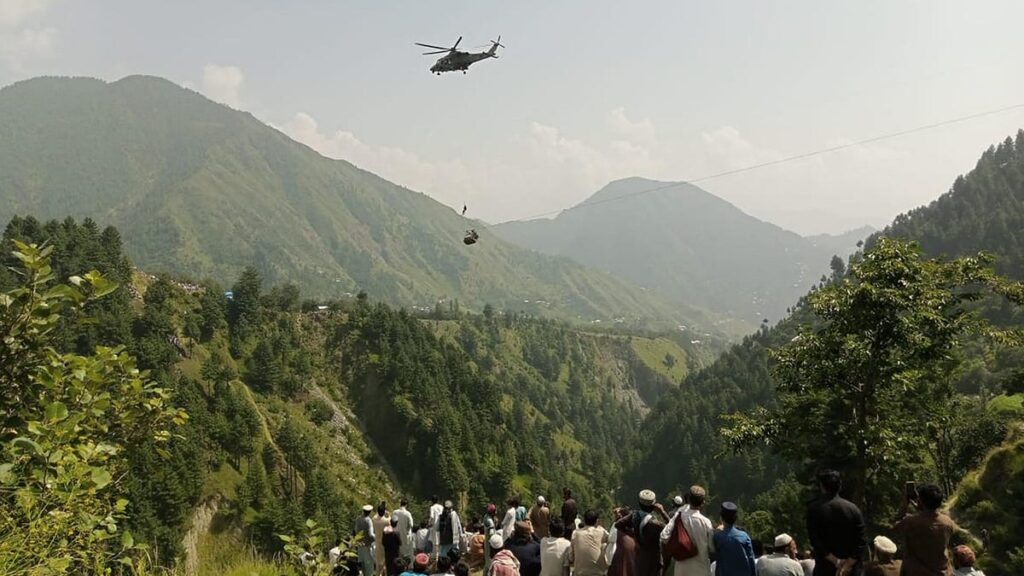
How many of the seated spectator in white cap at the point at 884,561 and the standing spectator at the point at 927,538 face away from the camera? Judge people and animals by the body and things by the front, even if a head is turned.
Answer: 2

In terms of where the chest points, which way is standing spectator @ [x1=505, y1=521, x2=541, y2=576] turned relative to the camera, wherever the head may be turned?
away from the camera

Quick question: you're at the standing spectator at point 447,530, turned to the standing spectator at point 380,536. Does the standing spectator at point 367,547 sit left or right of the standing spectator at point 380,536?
left

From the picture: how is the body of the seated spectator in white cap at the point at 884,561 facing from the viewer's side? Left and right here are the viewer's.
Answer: facing away from the viewer

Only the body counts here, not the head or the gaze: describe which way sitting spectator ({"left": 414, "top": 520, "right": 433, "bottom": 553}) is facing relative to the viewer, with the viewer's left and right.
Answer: facing away from the viewer

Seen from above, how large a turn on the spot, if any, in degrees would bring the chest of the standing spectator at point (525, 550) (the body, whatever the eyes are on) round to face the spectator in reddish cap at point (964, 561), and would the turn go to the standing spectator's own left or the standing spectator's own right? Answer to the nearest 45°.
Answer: approximately 135° to the standing spectator's own right

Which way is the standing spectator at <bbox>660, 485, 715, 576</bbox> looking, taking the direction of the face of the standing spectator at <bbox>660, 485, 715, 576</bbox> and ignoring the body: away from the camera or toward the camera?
away from the camera

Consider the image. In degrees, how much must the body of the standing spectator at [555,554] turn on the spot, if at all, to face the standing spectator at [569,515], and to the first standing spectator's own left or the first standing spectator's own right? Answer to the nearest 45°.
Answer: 0° — they already face them

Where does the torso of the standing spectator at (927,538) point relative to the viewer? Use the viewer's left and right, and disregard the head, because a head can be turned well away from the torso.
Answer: facing away from the viewer

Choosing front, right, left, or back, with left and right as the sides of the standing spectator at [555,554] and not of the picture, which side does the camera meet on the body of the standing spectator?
back

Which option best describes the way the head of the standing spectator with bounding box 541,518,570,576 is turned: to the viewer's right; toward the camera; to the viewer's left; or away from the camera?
away from the camera

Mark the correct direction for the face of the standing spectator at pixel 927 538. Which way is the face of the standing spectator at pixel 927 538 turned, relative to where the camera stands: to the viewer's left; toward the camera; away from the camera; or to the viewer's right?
away from the camera

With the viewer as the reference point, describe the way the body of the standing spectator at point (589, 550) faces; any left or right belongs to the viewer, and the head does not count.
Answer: facing away from the viewer
